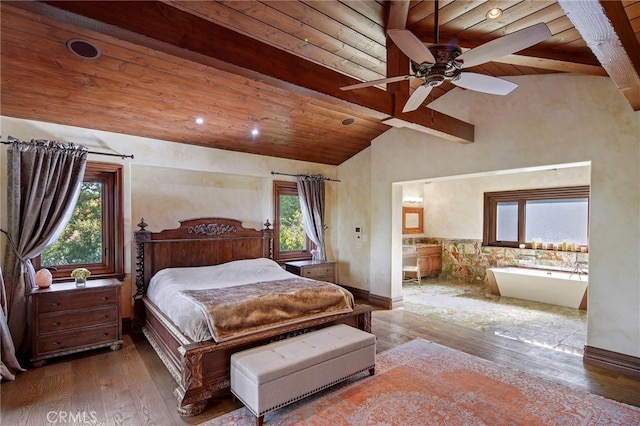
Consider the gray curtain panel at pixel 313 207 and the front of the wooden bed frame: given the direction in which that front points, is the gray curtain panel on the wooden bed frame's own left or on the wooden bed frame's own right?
on the wooden bed frame's own left

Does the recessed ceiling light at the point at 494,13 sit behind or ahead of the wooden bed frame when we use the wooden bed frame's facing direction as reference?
ahead

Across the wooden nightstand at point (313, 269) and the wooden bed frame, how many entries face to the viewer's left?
0

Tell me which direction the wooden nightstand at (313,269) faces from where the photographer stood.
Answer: facing the viewer and to the right of the viewer

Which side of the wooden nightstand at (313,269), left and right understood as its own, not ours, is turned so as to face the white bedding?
right

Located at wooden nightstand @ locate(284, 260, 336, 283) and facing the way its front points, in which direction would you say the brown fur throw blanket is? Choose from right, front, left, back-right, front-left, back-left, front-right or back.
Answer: front-right

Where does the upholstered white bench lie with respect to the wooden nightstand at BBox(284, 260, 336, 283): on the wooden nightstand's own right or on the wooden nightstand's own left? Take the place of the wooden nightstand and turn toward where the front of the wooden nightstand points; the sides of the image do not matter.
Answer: on the wooden nightstand's own right

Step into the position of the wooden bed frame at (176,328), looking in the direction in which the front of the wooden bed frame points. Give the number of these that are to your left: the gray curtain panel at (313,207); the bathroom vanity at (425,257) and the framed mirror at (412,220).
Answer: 3

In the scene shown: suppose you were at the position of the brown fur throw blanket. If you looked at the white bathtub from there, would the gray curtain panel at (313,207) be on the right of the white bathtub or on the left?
left

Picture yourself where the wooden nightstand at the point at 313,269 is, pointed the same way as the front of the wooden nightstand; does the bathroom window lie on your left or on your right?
on your left

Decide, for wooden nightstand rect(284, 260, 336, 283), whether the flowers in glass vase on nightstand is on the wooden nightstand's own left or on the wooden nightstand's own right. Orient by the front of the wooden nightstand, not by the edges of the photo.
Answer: on the wooden nightstand's own right

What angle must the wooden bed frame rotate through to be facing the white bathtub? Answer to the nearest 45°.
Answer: approximately 45° to its left

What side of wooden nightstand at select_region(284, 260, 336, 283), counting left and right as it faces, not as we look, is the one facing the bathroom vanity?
left

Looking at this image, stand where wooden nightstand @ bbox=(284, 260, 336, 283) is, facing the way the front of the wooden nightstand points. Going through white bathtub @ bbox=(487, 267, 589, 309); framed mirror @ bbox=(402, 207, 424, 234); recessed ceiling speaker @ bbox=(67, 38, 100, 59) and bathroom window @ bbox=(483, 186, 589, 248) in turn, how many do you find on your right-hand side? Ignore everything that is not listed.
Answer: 1

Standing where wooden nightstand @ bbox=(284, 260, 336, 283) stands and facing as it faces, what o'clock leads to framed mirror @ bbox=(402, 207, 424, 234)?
The framed mirror is roughly at 9 o'clock from the wooden nightstand.

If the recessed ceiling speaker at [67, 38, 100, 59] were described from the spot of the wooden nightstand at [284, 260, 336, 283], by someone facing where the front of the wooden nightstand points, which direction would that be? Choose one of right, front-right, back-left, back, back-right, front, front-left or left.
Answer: right
